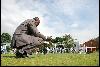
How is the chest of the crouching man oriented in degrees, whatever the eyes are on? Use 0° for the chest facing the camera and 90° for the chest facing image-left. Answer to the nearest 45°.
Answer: approximately 270°
